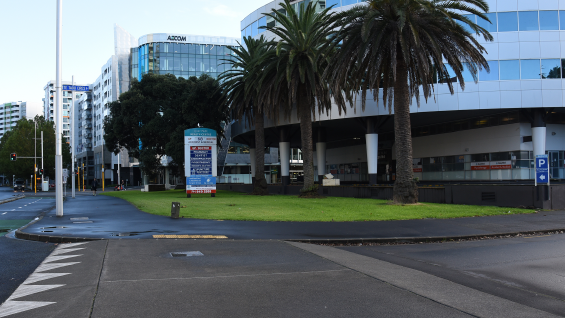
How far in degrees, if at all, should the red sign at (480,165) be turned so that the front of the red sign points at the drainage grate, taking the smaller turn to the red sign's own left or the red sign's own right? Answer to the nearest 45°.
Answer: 0° — it already faces it

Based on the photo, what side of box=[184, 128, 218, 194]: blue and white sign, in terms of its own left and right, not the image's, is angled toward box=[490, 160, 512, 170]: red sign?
left

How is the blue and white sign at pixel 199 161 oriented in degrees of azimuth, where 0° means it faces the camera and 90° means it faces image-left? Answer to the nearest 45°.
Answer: approximately 0°

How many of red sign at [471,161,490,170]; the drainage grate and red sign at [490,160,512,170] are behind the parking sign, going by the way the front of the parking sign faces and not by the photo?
2

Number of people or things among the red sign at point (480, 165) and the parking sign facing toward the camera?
2

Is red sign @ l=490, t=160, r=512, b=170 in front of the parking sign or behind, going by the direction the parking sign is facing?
behind

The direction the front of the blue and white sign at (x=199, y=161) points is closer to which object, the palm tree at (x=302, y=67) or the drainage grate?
the drainage grate

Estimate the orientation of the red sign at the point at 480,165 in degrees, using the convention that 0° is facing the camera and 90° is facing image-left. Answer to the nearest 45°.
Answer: approximately 0°
